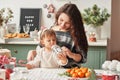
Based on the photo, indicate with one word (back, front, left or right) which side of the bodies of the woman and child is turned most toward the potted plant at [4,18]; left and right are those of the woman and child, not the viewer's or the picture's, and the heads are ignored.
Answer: right

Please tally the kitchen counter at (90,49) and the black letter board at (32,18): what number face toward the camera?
2

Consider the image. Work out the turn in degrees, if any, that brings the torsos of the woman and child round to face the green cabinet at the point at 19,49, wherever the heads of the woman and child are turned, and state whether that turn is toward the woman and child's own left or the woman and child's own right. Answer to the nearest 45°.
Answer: approximately 90° to the woman and child's own right

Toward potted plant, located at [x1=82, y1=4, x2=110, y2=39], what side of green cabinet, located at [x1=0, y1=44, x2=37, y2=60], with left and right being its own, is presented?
left

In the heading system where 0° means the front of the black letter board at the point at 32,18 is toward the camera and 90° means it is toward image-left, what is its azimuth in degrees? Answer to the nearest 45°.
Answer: approximately 0°

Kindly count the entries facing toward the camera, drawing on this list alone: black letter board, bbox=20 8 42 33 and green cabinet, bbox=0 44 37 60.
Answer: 2

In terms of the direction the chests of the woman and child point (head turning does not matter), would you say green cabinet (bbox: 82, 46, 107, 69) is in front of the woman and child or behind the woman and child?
behind

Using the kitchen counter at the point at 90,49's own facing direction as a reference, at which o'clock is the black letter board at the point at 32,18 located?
The black letter board is roughly at 4 o'clock from the kitchen counter.
